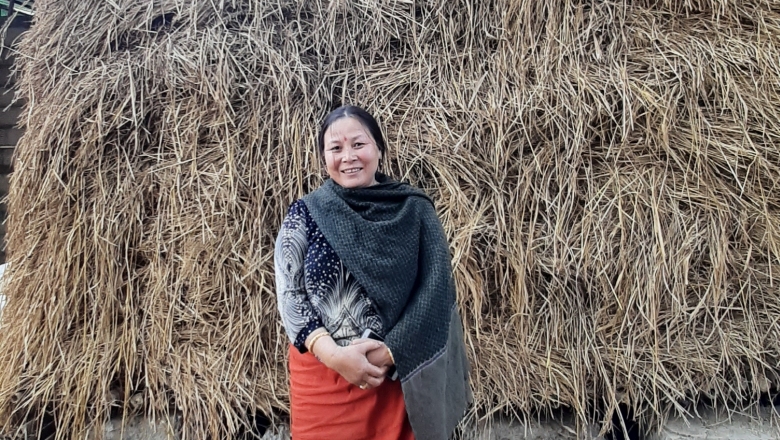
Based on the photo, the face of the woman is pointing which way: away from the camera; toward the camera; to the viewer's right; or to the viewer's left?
toward the camera

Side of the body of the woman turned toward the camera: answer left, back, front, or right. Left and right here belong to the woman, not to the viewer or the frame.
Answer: front

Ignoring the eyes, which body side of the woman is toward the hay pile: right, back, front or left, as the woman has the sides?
back
